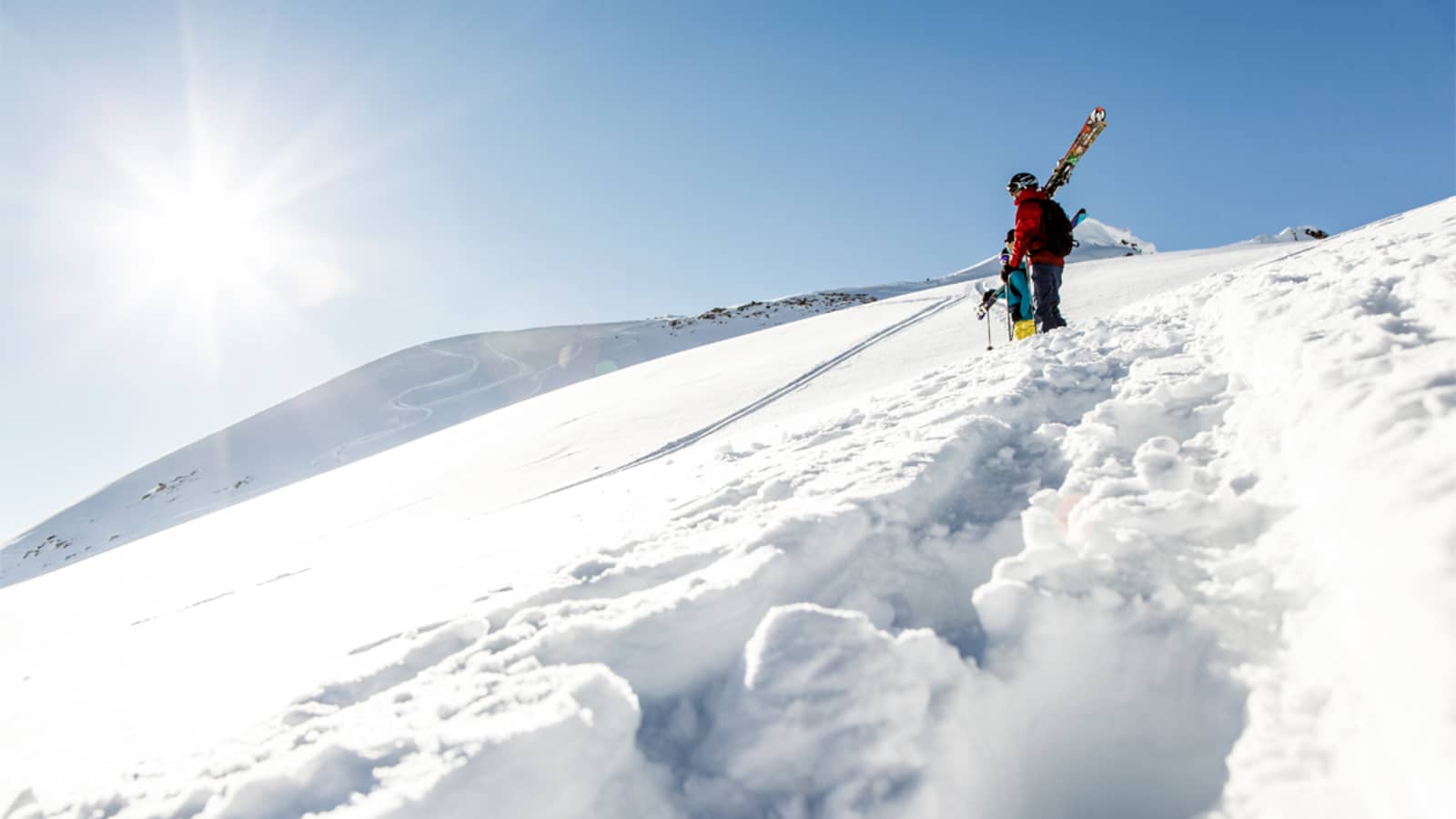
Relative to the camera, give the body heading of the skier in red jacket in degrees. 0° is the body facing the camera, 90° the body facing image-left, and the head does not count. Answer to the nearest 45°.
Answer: approximately 90°

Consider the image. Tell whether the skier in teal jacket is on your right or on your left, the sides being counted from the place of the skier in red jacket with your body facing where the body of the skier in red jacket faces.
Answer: on your right

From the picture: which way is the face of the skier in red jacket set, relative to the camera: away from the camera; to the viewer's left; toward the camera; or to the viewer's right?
to the viewer's left
